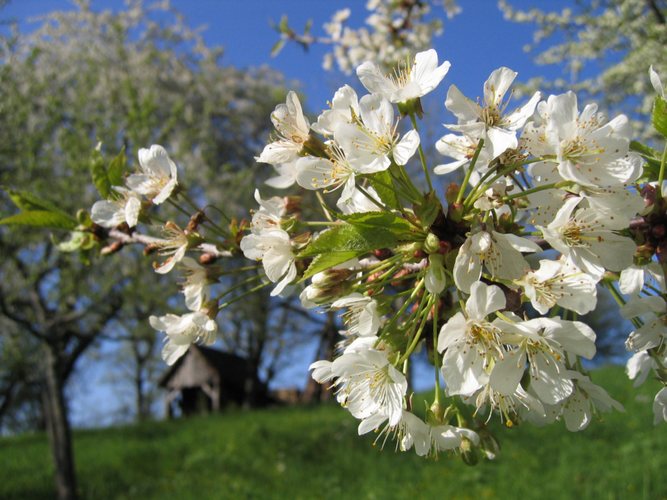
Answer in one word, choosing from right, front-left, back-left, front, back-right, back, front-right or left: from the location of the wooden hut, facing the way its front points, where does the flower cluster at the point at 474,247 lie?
front-left

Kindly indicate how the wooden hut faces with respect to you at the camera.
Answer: facing the viewer and to the left of the viewer
